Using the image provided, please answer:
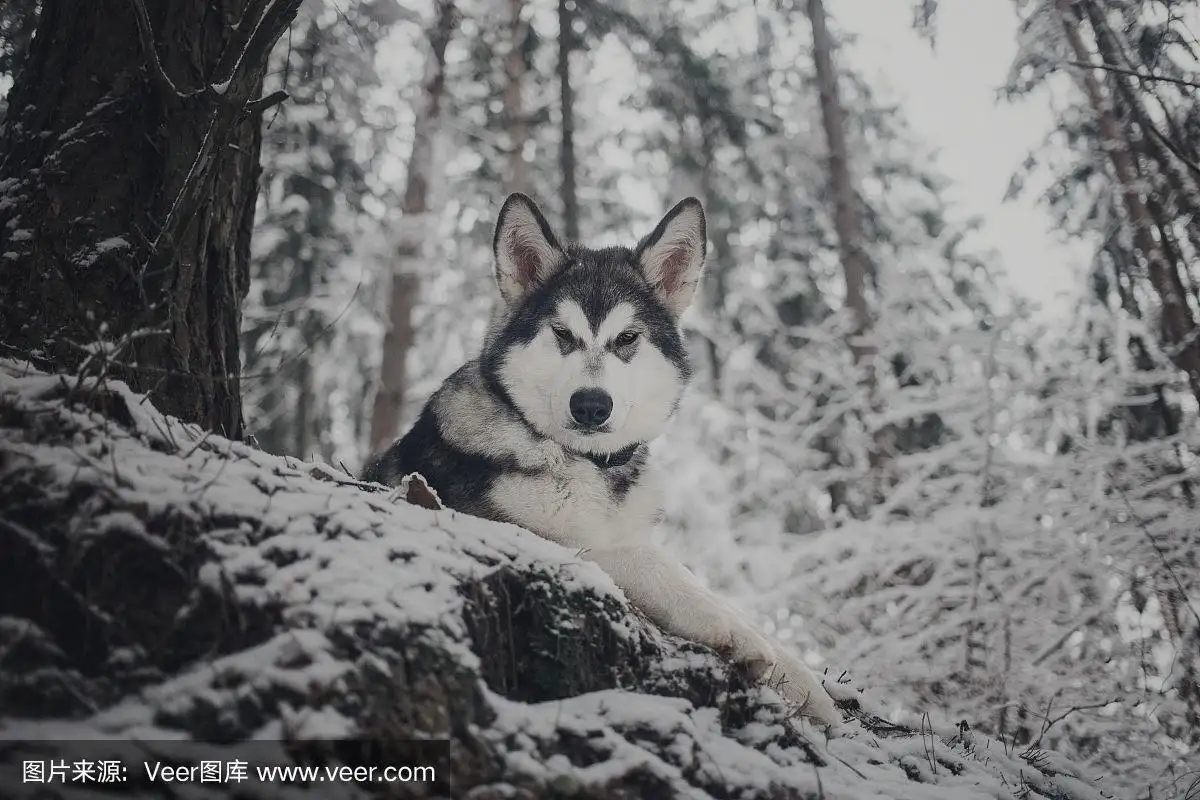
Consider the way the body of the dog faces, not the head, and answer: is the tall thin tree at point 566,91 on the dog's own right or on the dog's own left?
on the dog's own left

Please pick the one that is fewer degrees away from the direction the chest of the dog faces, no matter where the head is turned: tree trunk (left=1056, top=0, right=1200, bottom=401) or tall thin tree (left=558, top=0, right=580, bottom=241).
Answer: the tree trunk

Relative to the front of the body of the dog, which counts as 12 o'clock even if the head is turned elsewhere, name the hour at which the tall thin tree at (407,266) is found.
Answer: The tall thin tree is roughly at 7 o'clock from the dog.

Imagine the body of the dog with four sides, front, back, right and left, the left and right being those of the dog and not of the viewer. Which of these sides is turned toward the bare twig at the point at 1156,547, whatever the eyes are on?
left

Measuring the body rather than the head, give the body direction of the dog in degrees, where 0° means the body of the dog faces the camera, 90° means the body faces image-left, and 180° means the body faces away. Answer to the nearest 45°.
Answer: approximately 315°

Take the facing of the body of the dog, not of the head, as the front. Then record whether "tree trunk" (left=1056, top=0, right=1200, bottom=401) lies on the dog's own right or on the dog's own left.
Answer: on the dog's own left

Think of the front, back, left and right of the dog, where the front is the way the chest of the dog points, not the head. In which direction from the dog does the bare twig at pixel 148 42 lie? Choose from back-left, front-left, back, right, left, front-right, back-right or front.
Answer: right

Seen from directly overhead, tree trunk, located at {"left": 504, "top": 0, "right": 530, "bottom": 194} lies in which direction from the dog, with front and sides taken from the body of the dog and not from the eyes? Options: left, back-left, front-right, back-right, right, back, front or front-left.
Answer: back-left

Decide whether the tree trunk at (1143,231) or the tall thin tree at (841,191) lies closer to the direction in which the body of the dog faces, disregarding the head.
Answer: the tree trunk
